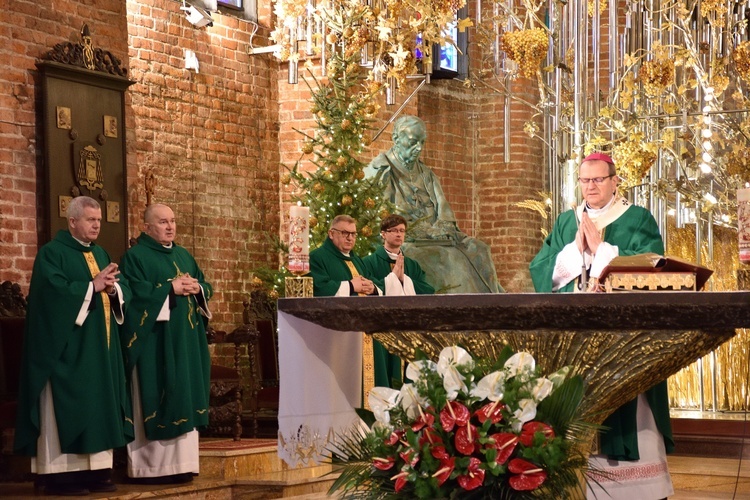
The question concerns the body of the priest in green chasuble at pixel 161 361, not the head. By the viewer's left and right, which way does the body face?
facing the viewer and to the right of the viewer

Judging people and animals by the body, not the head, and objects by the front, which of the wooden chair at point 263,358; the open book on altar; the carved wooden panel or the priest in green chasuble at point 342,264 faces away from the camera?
the open book on altar

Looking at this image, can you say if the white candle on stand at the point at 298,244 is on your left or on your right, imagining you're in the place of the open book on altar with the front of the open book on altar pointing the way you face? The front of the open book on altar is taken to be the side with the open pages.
on your left

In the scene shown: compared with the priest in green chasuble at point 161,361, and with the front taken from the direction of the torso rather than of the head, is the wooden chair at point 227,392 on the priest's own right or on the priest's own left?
on the priest's own left

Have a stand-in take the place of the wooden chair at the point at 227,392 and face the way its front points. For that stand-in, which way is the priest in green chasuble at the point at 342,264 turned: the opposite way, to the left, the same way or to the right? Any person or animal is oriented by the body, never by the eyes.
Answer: the same way

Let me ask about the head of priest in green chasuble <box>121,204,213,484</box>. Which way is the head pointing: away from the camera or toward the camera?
toward the camera

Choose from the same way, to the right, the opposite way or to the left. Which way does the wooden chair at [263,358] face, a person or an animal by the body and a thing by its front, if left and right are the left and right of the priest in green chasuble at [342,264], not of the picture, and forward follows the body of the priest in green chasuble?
the same way

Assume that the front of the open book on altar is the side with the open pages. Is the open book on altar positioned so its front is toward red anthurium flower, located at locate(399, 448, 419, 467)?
no

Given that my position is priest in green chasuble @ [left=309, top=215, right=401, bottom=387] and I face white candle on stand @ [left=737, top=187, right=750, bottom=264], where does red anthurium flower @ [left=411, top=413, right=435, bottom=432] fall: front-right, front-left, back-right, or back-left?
front-right

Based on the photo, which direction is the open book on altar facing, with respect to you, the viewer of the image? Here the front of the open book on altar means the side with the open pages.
facing away from the viewer

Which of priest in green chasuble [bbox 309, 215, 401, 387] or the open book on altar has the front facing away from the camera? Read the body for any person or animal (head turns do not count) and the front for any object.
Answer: the open book on altar

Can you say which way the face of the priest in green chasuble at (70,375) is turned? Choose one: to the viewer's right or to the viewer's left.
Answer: to the viewer's right
